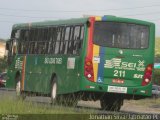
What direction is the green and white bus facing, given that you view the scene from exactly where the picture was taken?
facing away from the viewer and to the left of the viewer
